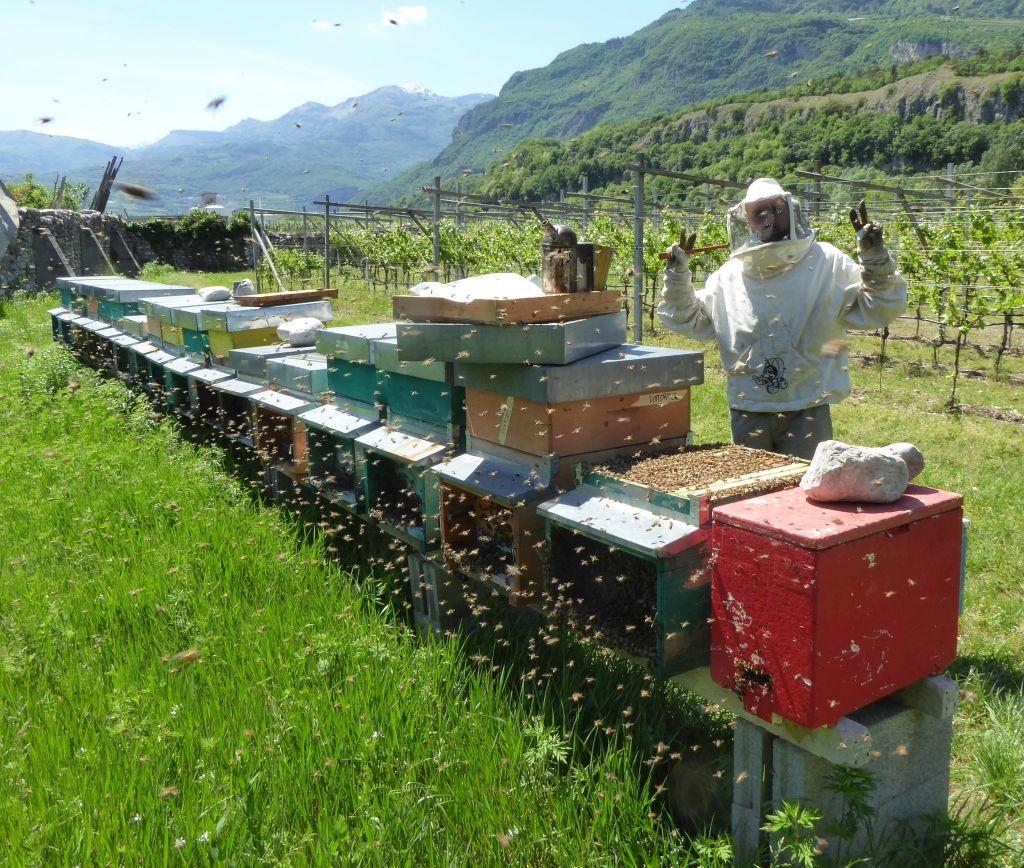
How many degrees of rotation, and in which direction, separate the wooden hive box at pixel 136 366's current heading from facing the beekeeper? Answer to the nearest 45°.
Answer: approximately 45° to its left

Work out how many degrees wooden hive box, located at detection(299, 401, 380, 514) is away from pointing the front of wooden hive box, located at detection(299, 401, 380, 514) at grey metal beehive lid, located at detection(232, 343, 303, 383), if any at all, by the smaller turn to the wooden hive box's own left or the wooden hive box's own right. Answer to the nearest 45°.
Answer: approximately 135° to the wooden hive box's own right

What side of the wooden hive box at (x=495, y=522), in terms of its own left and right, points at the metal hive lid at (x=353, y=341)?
right

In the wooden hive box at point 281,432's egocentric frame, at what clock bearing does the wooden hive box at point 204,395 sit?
the wooden hive box at point 204,395 is roughly at 4 o'clock from the wooden hive box at point 281,432.

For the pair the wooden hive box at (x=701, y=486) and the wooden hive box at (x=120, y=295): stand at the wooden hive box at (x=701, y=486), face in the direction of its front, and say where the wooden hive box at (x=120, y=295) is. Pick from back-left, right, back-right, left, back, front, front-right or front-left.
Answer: right

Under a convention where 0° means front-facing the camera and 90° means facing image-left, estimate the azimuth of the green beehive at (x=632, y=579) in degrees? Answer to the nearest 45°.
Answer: approximately 45°

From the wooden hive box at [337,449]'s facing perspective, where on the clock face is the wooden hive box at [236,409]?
the wooden hive box at [236,409] is roughly at 4 o'clock from the wooden hive box at [337,449].

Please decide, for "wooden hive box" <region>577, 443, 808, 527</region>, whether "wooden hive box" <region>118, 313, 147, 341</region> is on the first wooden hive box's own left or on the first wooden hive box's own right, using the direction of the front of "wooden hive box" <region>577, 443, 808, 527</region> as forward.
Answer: on the first wooden hive box's own right
